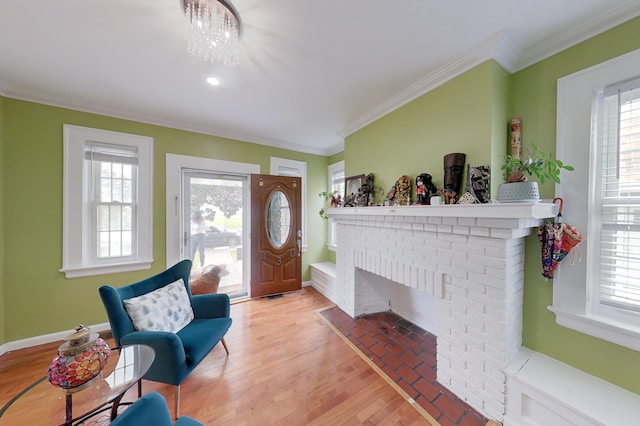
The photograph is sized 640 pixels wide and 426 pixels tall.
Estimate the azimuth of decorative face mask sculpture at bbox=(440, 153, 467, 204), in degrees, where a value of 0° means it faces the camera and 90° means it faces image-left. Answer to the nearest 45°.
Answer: approximately 45°

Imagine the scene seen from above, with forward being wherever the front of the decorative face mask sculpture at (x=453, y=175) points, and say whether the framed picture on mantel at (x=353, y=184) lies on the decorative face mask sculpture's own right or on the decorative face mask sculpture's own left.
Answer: on the decorative face mask sculpture's own right

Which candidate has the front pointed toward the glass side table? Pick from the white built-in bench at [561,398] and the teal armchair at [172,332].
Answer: the white built-in bench

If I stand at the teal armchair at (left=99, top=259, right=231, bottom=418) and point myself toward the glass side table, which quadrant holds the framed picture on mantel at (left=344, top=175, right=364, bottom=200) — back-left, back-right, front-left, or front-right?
back-left

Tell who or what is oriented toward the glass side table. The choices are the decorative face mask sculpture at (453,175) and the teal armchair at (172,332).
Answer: the decorative face mask sculpture

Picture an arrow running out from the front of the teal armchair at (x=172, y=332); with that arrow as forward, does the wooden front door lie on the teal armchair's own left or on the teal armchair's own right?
on the teal armchair's own left

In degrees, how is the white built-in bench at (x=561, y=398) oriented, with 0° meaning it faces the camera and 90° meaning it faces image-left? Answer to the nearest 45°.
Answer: approximately 45°

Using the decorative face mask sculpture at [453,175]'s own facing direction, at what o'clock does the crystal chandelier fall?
The crystal chandelier is roughly at 12 o'clock from the decorative face mask sculpture.

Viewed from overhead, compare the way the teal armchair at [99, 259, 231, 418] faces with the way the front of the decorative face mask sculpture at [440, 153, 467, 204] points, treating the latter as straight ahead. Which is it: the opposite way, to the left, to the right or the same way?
the opposite way

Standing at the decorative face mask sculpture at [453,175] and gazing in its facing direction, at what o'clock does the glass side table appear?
The glass side table is roughly at 12 o'clock from the decorative face mask sculpture.

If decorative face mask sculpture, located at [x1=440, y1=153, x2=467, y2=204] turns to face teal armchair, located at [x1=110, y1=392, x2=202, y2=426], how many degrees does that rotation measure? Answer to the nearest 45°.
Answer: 0° — it already faces it
